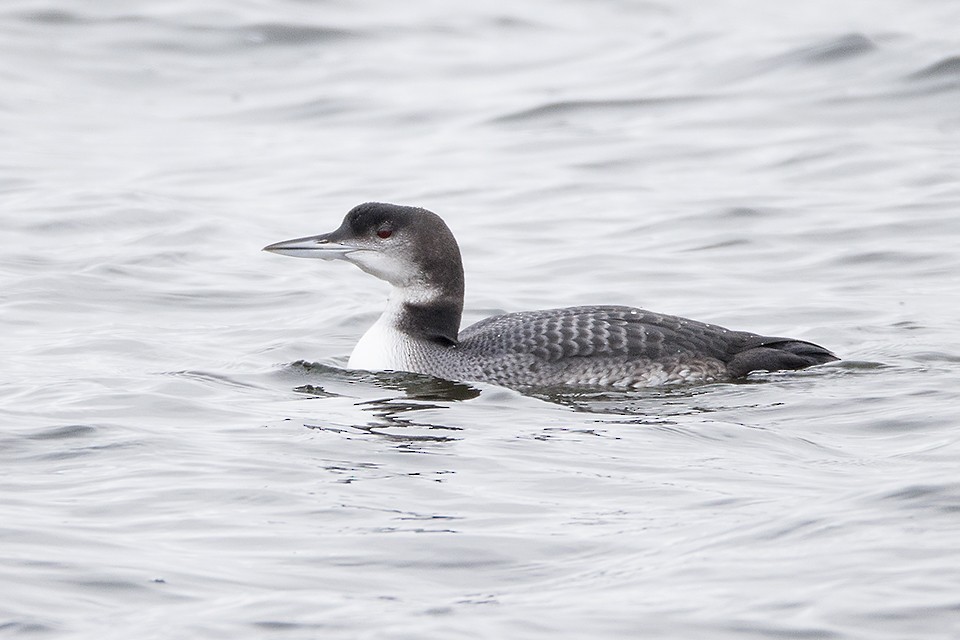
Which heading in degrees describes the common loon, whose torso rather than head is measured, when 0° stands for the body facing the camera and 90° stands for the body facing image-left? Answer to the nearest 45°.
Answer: approximately 90°
